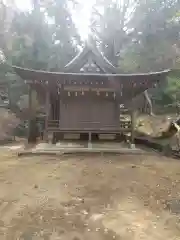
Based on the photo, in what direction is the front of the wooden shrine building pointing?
toward the camera
